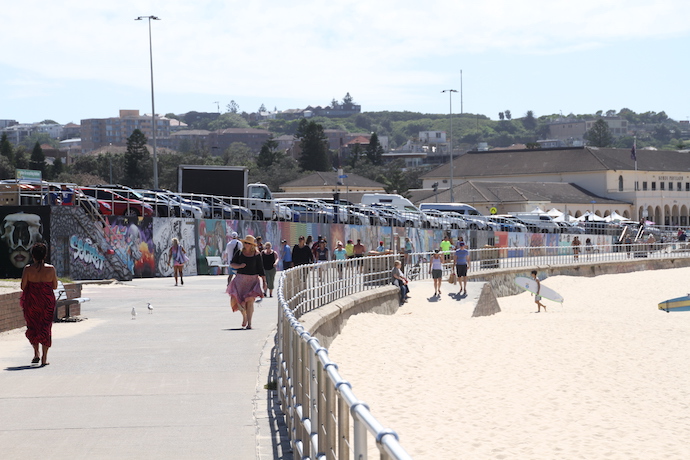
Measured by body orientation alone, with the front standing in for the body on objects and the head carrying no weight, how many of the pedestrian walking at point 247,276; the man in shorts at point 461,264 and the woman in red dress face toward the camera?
2

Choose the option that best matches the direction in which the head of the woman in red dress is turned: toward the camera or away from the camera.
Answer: away from the camera

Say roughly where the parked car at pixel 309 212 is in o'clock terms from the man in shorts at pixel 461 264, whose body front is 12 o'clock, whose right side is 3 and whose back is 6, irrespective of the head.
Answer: The parked car is roughly at 5 o'clock from the man in shorts.

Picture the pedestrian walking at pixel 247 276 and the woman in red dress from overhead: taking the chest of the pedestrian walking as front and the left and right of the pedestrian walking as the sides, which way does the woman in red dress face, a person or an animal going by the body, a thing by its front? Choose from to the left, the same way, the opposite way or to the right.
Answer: the opposite way

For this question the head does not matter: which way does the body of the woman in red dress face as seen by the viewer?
away from the camera

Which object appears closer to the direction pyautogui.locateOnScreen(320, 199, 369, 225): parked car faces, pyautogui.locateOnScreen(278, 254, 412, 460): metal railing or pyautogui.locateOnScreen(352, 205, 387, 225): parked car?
the metal railing

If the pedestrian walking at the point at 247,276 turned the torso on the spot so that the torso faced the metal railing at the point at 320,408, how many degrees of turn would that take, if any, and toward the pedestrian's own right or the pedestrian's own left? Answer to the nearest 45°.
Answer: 0° — they already face it

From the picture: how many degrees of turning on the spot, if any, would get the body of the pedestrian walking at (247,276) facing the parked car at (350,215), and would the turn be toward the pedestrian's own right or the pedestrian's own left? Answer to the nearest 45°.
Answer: approximately 180°

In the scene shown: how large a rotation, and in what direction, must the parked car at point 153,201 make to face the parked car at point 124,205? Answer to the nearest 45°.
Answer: approximately 90° to its right
